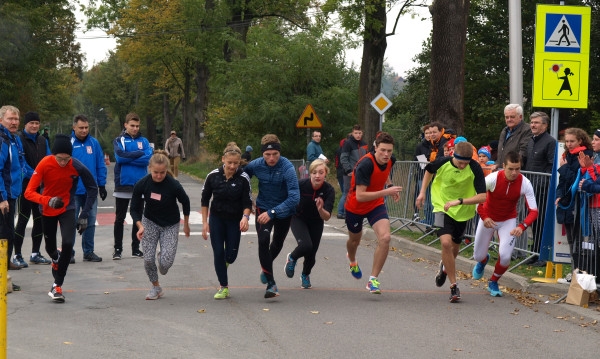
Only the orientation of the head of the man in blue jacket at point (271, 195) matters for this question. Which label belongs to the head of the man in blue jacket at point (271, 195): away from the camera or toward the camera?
toward the camera

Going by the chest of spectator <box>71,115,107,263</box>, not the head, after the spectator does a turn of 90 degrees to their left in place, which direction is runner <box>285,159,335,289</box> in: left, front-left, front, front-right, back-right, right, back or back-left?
front-right

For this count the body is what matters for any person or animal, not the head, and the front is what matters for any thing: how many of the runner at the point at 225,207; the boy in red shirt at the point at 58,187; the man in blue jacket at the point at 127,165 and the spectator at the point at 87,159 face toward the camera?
4

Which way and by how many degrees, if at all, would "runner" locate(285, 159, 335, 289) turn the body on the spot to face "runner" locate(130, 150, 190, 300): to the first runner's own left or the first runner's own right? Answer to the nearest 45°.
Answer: approximately 90° to the first runner's own right

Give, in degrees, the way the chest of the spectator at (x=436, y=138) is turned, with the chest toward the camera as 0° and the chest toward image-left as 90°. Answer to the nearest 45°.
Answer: approximately 45°

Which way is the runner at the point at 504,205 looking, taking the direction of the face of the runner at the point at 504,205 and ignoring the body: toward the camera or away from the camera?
toward the camera

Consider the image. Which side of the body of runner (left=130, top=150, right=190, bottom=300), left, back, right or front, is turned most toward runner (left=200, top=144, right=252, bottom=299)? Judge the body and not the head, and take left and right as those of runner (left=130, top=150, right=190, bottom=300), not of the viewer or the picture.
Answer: left

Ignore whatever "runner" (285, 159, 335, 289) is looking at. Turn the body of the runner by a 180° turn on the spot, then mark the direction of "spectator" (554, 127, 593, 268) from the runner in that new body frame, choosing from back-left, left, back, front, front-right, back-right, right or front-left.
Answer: right

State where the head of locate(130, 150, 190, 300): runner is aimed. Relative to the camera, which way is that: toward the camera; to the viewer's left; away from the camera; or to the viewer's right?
toward the camera

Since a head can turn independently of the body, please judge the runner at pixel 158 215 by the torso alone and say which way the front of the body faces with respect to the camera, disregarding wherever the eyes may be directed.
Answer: toward the camera

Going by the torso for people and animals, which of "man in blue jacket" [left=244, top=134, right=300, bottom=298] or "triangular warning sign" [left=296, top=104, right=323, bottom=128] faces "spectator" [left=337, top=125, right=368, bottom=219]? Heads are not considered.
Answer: the triangular warning sign

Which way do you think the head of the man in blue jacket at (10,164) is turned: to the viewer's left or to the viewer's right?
to the viewer's right

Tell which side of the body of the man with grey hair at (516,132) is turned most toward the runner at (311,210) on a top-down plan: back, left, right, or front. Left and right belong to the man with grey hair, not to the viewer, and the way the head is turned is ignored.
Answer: front

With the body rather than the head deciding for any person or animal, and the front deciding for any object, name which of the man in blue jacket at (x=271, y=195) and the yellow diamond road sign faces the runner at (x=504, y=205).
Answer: the yellow diamond road sign

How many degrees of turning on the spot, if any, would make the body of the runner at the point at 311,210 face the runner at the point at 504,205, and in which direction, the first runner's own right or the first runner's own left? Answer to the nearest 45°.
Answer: approximately 90° to the first runner's own left

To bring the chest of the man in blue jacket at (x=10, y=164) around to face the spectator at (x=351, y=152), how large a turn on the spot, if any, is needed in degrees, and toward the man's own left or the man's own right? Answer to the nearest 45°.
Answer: approximately 90° to the man's own left

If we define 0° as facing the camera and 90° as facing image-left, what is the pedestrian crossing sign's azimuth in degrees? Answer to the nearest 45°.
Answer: approximately 0°

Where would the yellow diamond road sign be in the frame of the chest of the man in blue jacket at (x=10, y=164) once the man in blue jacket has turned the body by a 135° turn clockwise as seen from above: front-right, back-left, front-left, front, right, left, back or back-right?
back-right

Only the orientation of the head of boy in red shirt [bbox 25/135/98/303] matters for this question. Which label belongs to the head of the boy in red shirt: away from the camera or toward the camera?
toward the camera

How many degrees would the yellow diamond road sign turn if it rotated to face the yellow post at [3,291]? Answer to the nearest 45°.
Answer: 0° — it already faces it

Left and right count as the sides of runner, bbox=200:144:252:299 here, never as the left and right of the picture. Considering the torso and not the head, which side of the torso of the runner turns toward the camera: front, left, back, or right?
front
